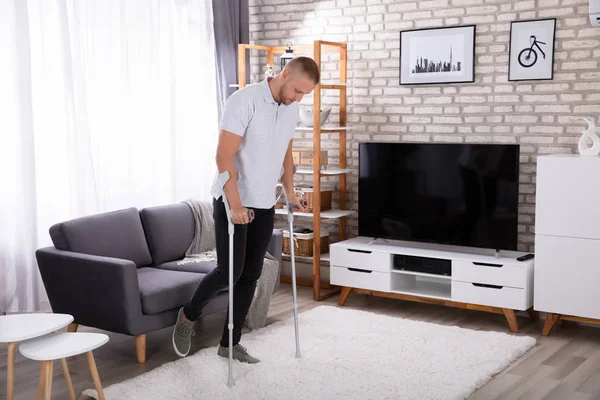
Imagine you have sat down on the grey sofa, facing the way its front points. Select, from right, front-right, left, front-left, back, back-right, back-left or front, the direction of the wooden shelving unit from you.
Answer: left

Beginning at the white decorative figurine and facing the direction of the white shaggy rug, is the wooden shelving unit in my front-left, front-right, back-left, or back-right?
front-right

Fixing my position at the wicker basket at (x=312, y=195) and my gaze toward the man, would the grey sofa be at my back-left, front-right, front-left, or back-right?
front-right

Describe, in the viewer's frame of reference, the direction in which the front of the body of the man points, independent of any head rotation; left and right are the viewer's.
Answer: facing the viewer and to the right of the viewer

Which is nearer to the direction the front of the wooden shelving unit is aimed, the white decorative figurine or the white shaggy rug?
the white shaggy rug

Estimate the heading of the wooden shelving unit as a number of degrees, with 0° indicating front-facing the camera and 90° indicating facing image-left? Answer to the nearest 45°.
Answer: approximately 45°

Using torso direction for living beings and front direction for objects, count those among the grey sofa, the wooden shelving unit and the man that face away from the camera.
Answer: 0

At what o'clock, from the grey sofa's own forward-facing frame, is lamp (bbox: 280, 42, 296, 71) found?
The lamp is roughly at 9 o'clock from the grey sofa.

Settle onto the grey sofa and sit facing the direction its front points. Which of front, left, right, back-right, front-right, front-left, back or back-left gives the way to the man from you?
front

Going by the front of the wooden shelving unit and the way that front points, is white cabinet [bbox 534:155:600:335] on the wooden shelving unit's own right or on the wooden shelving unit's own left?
on the wooden shelving unit's own left

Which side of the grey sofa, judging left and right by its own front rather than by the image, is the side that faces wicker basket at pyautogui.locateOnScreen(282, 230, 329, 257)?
left

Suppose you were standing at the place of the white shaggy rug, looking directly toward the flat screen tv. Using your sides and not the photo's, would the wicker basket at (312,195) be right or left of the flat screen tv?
left

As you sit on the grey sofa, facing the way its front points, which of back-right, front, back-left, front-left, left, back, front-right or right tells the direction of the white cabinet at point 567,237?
front-left

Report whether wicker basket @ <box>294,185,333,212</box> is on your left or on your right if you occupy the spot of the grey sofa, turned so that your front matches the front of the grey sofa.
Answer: on your left

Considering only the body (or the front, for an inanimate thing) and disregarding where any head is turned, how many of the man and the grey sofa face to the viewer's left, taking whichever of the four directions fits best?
0
